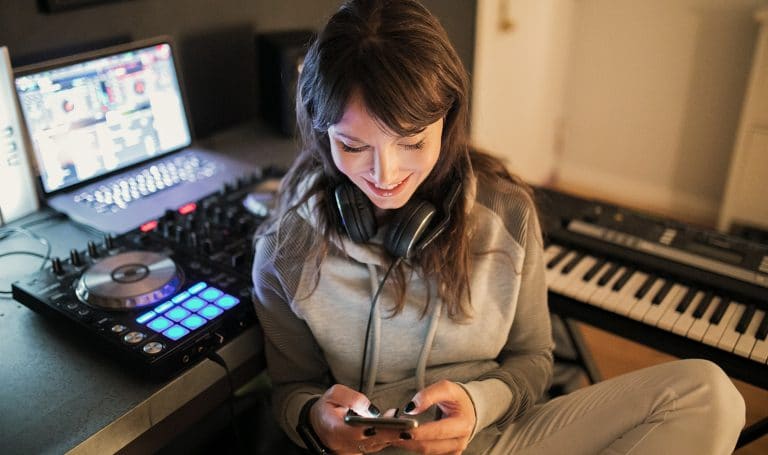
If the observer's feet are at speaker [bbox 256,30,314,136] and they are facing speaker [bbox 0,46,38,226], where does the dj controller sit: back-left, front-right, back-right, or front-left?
front-left

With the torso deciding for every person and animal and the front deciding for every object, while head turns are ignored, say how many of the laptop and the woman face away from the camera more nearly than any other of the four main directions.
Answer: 0

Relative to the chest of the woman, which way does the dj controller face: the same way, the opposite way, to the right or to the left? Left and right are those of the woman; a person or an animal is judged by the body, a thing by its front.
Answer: to the left

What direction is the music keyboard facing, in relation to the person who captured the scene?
facing the viewer and to the left of the viewer

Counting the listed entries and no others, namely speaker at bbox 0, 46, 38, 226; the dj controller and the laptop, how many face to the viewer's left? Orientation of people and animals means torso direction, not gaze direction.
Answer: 0

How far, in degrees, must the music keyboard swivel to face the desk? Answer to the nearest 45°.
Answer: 0° — it already faces it

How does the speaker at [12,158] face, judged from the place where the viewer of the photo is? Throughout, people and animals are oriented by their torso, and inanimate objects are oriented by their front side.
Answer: facing the viewer and to the right of the viewer

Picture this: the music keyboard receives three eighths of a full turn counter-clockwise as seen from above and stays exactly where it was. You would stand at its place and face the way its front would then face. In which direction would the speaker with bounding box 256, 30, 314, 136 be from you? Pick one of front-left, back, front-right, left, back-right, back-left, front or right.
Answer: back

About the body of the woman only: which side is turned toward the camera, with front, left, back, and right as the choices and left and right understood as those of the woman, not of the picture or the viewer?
front

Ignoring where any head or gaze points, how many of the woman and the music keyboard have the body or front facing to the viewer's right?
0

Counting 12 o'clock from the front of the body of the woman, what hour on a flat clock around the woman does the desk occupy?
The desk is roughly at 2 o'clock from the woman.

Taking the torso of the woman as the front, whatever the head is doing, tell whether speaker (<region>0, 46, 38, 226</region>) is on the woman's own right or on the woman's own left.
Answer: on the woman's own right
